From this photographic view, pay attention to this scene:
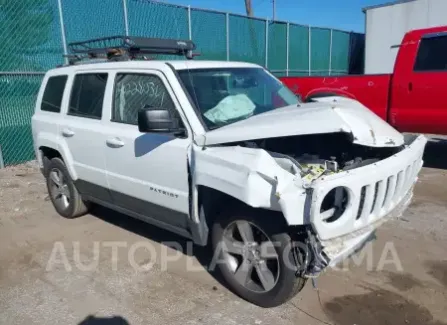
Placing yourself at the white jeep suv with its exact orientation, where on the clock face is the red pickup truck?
The red pickup truck is roughly at 9 o'clock from the white jeep suv.

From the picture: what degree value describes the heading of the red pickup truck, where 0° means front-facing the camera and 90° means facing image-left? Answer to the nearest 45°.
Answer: approximately 270°

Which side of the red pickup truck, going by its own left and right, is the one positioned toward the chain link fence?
back

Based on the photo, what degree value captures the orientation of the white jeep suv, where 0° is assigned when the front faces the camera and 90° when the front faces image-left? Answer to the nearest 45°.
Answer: approximately 315°

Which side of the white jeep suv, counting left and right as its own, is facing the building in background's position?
left

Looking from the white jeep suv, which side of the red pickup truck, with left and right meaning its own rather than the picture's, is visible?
right

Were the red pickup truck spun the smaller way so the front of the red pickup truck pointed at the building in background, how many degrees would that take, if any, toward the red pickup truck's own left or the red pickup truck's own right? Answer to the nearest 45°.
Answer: approximately 90° to the red pickup truck's own left
